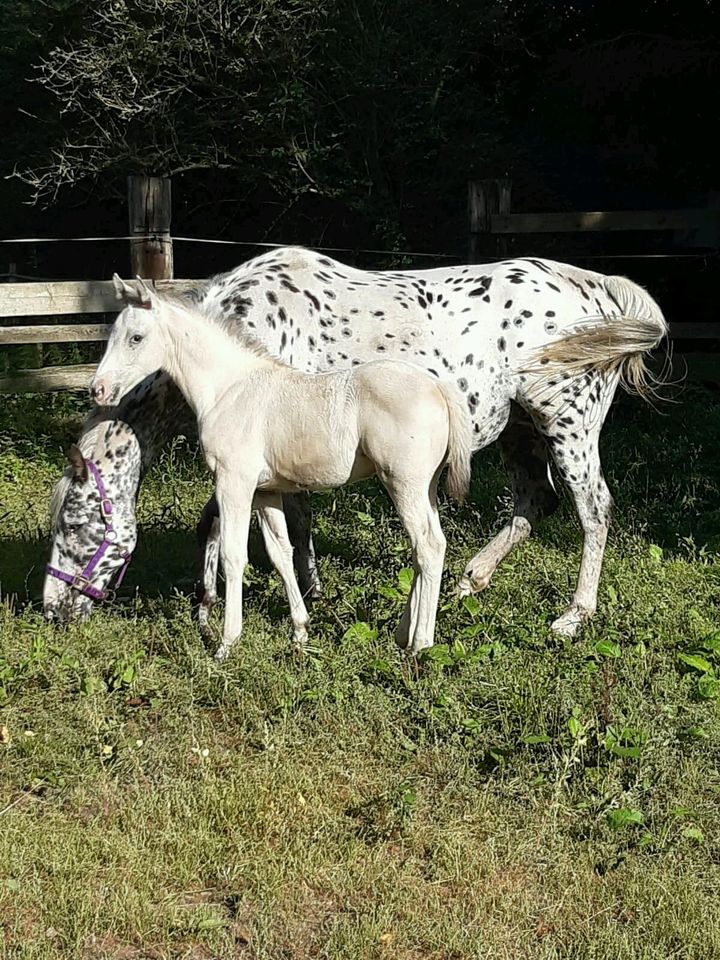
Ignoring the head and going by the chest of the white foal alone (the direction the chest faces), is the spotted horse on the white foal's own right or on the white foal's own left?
on the white foal's own right

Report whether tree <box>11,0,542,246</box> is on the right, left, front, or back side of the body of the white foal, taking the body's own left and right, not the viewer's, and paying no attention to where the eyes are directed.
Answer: right

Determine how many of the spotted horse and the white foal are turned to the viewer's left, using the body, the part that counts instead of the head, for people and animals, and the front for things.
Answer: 2

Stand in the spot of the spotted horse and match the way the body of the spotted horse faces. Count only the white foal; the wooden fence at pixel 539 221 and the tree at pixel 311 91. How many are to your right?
2

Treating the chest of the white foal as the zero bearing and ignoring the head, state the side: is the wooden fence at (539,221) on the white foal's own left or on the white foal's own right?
on the white foal's own right

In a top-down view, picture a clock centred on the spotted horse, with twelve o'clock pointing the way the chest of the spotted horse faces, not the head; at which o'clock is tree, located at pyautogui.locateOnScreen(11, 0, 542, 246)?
The tree is roughly at 3 o'clock from the spotted horse.

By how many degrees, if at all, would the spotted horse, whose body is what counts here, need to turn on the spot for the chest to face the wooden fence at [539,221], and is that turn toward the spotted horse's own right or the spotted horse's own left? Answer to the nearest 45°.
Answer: approximately 90° to the spotted horse's own right

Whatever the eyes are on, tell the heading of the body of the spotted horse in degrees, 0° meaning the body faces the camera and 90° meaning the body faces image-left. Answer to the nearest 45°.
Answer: approximately 90°

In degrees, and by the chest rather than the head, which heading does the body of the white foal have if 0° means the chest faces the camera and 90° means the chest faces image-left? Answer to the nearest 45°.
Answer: approximately 90°
